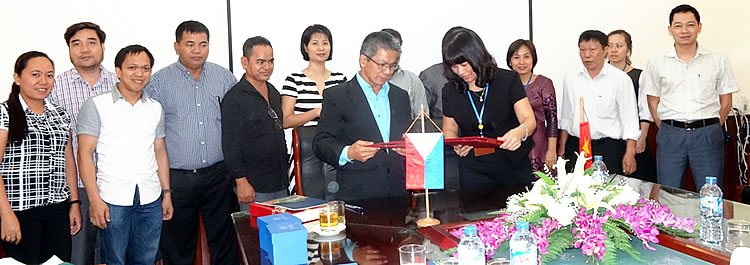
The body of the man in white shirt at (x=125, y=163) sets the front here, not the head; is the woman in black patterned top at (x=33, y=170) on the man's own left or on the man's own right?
on the man's own right

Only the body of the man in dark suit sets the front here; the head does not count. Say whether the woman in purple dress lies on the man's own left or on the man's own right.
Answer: on the man's own left

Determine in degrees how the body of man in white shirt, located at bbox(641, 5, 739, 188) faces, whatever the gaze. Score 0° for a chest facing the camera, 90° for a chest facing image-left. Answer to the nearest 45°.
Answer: approximately 0°

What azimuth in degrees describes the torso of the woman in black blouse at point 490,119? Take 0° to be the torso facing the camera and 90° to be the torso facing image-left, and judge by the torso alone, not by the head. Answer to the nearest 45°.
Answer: approximately 45°

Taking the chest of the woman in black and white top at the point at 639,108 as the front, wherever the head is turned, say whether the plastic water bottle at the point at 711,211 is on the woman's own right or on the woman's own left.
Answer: on the woman's own left
